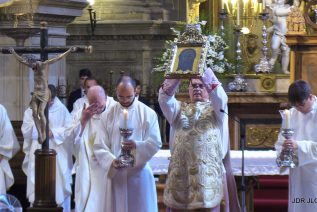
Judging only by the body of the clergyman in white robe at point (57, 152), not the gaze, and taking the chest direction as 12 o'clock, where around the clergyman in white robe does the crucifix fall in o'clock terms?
The crucifix is roughly at 12 o'clock from the clergyman in white robe.

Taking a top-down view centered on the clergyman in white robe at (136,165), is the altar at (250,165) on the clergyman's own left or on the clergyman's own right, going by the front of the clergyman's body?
on the clergyman's own left

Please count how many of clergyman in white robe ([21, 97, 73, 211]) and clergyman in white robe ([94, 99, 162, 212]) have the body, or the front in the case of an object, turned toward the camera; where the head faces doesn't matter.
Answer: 2

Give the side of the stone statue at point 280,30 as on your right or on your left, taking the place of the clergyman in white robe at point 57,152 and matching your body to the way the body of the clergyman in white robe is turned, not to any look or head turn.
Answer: on your left

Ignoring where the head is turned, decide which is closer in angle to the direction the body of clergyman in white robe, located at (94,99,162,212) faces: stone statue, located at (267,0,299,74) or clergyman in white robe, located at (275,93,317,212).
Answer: the clergyman in white robe

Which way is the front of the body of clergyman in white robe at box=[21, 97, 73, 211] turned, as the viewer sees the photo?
toward the camera

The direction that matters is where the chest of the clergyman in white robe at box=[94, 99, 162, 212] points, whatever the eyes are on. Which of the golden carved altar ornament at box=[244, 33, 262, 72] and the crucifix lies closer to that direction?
the crucifix
